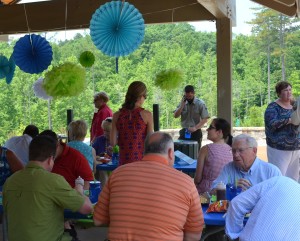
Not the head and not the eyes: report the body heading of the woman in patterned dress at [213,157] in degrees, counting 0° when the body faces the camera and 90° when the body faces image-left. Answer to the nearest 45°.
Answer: approximately 135°

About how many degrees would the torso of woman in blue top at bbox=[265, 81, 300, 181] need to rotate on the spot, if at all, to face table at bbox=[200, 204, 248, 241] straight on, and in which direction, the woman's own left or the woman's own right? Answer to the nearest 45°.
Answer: approximately 45° to the woman's own right

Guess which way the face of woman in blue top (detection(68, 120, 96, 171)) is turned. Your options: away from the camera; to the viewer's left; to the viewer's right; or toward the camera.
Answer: away from the camera

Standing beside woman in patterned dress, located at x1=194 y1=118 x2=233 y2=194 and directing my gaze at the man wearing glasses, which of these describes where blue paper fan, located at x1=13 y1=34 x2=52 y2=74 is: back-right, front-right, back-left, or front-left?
back-right

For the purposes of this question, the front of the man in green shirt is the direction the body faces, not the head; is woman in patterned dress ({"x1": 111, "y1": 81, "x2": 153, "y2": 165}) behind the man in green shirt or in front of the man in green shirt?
in front

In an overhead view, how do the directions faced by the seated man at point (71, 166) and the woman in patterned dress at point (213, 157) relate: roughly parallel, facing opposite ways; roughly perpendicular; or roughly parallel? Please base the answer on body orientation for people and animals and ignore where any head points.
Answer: roughly perpendicular

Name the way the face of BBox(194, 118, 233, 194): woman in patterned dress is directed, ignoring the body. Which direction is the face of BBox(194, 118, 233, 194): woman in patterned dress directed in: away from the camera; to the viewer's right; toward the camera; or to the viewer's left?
to the viewer's left

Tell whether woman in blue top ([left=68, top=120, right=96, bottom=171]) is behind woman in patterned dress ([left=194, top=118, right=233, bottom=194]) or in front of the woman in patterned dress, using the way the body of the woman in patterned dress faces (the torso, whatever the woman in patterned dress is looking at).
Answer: in front

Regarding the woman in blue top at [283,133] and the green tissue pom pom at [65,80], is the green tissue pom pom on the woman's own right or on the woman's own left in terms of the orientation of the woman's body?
on the woman's own right

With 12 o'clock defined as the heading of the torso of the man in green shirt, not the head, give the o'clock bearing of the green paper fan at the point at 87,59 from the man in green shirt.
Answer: The green paper fan is roughly at 11 o'clock from the man in green shirt.
